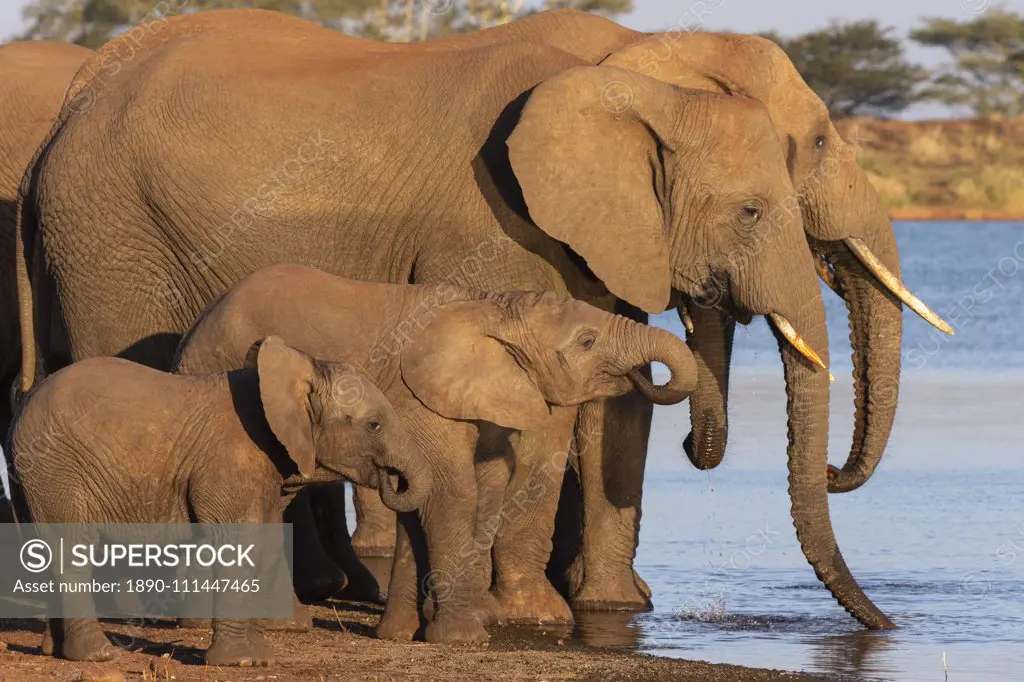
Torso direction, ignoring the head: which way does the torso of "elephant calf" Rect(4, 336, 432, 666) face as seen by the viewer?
to the viewer's right

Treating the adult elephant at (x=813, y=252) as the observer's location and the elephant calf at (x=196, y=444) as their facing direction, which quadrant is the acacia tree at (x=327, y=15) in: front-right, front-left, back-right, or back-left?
back-right

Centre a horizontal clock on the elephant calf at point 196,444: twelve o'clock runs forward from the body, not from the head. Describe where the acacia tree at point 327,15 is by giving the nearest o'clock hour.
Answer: The acacia tree is roughly at 9 o'clock from the elephant calf.

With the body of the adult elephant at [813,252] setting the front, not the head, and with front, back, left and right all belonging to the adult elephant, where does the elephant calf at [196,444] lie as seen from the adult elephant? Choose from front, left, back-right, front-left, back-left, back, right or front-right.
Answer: back-right

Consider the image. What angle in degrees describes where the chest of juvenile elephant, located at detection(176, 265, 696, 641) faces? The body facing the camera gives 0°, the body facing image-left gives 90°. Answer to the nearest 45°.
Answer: approximately 270°

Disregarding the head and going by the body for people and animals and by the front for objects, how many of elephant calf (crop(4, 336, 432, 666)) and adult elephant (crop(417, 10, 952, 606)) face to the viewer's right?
2

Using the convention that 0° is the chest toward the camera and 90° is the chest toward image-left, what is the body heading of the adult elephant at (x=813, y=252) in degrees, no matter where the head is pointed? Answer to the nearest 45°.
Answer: approximately 270°

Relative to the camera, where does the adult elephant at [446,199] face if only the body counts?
to the viewer's right

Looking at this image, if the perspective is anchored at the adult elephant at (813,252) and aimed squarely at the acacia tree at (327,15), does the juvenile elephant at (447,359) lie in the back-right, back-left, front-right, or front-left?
back-left

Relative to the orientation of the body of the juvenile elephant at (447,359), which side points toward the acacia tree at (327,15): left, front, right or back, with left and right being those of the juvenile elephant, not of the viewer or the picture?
left
